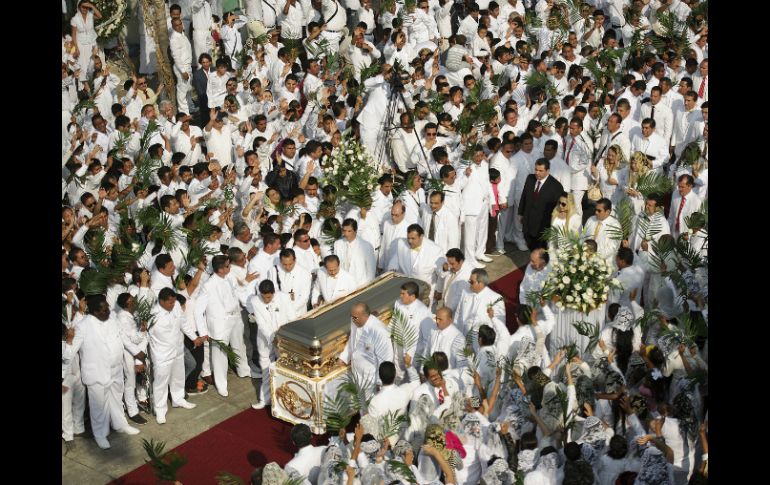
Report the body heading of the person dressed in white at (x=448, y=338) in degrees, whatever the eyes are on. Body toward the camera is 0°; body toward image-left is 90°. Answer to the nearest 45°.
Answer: approximately 45°

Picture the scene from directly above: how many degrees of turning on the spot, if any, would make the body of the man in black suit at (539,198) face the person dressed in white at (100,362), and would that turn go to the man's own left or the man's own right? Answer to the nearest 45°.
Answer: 0° — they already face them

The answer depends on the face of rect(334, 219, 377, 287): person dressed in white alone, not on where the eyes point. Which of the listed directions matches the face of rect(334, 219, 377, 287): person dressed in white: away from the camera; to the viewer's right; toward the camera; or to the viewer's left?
toward the camera

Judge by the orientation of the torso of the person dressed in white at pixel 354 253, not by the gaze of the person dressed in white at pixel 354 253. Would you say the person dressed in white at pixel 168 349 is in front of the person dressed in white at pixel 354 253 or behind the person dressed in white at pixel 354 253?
in front

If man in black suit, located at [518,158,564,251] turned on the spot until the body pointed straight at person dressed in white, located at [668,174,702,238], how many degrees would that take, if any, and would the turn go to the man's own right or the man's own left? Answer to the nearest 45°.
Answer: approximately 135° to the man's own left

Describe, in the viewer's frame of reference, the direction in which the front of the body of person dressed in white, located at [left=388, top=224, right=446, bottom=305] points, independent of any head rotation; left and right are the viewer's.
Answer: facing the viewer and to the left of the viewer

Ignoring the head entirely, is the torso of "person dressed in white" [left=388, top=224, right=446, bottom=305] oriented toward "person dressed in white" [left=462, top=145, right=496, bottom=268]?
no

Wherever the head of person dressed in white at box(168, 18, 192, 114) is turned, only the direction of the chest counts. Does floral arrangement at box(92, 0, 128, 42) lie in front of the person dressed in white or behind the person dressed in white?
behind

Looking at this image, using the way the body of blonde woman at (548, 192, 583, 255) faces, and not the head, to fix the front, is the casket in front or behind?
in front

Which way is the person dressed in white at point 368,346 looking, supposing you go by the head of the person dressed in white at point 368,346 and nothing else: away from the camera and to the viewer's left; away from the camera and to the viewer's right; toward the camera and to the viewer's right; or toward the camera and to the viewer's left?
toward the camera and to the viewer's left

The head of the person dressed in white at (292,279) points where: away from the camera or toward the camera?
toward the camera

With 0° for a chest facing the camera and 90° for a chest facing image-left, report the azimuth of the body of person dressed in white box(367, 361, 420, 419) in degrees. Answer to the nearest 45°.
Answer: approximately 180°

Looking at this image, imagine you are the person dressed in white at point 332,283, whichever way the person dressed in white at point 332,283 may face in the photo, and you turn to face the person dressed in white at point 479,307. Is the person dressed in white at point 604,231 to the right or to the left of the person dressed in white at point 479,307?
left

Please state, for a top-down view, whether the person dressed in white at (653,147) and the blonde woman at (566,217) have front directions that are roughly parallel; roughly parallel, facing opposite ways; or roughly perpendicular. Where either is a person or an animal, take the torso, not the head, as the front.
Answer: roughly parallel

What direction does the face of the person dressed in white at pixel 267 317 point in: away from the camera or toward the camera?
toward the camera

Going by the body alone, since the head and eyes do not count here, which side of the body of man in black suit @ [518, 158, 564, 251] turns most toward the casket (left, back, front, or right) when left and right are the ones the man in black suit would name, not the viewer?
front

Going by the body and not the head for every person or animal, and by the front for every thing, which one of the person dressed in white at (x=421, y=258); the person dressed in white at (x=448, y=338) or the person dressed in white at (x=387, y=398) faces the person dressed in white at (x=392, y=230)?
the person dressed in white at (x=387, y=398)
